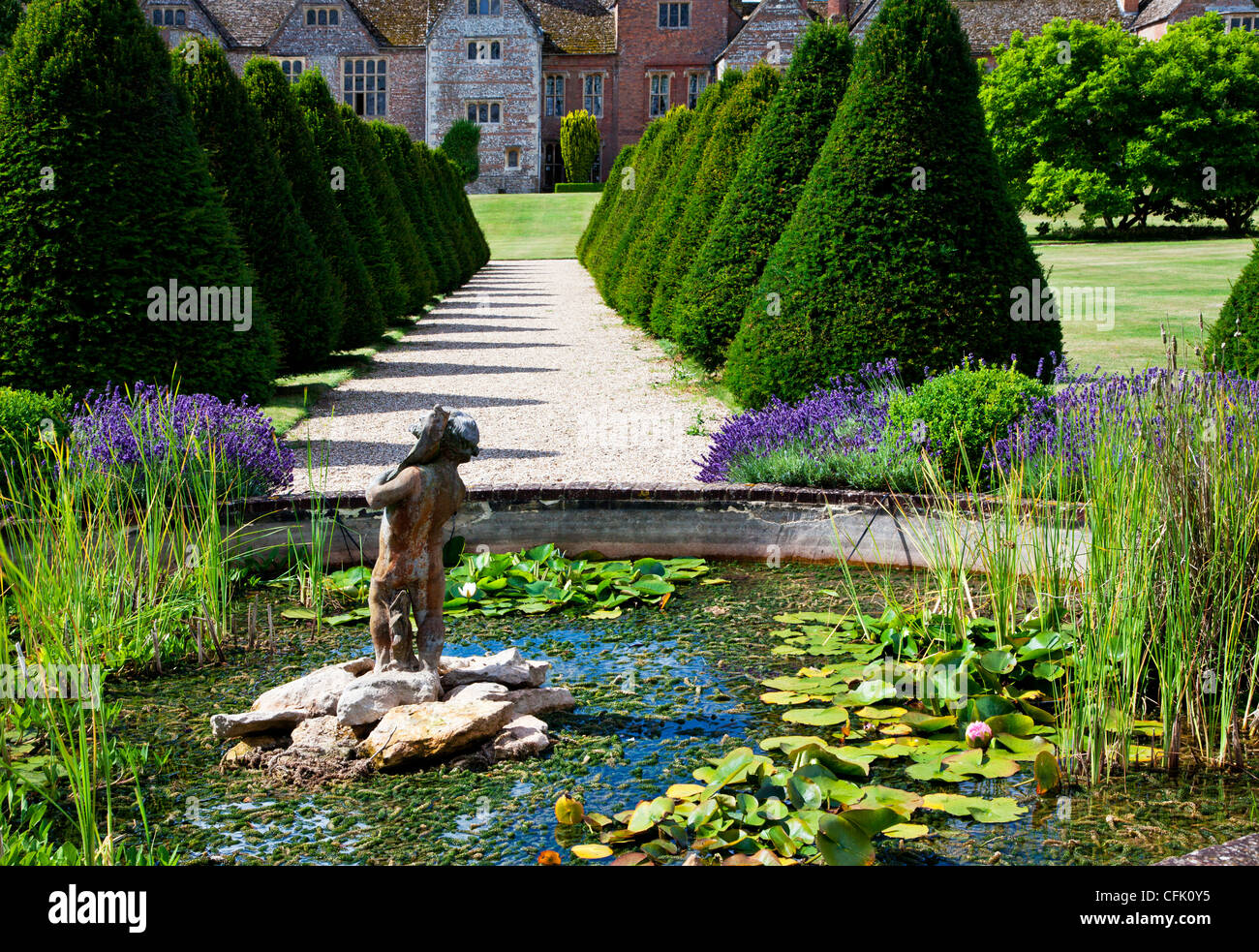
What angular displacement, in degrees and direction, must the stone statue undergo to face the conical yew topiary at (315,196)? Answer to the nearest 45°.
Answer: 0° — it already faces it

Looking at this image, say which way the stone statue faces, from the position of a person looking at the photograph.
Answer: facing away from the viewer

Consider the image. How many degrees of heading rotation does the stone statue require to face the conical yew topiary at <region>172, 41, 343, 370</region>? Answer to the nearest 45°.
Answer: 0° — it already faces it
